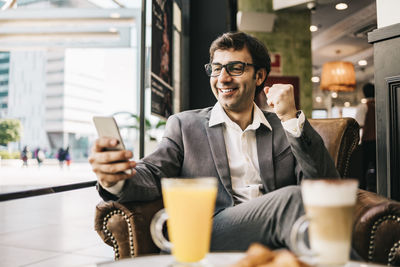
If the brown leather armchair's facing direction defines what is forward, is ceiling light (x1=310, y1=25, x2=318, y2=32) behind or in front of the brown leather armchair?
behind

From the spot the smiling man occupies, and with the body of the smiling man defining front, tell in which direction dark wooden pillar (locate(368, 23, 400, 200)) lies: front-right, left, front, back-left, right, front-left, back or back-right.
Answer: back-left

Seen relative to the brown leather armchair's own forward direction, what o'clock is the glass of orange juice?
The glass of orange juice is roughly at 1 o'clock from the brown leather armchair.

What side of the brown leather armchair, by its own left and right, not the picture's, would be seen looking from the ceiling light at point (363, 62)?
back

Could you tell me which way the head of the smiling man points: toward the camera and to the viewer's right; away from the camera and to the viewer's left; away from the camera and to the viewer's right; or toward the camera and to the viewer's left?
toward the camera and to the viewer's left

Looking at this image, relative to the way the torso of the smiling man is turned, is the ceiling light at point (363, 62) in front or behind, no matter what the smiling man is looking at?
behind

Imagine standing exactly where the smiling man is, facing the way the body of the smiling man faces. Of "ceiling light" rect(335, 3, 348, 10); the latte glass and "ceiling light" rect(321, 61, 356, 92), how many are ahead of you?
1

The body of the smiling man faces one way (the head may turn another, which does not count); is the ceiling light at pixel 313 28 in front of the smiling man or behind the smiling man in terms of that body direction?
behind

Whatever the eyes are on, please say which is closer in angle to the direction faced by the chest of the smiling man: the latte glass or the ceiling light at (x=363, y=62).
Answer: the latte glass

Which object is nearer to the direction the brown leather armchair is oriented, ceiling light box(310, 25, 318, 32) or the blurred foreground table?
the blurred foreground table

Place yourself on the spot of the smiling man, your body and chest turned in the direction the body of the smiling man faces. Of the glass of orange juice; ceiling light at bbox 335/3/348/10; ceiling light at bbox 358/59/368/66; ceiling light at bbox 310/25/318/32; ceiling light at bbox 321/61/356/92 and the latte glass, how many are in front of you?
2

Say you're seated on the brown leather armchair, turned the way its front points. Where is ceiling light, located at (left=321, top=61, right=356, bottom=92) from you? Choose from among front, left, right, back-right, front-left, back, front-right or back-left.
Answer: back

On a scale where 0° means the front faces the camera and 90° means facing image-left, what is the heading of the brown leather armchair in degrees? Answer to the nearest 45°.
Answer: approximately 0°

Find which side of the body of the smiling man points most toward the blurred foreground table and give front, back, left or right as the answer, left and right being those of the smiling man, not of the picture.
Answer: front
